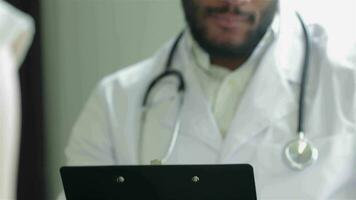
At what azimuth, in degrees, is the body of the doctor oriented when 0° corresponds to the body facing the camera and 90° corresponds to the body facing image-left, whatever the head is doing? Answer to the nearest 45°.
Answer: approximately 0°

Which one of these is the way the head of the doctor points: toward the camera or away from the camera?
toward the camera
